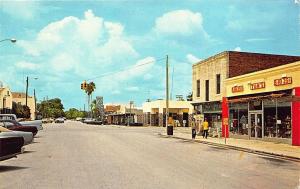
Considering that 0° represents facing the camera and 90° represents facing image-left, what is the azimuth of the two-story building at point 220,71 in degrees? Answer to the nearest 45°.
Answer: approximately 45°
